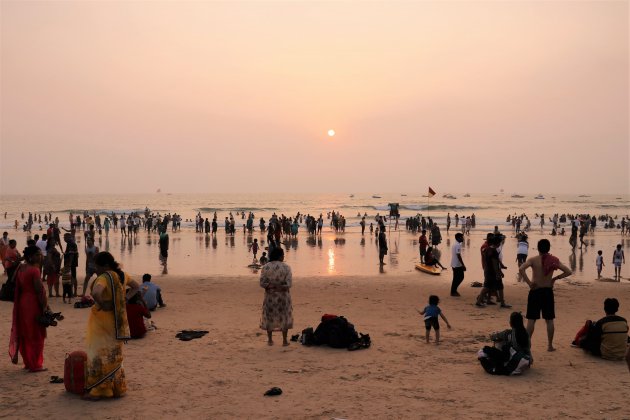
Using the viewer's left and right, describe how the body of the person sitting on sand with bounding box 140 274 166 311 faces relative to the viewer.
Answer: facing away from the viewer and to the right of the viewer

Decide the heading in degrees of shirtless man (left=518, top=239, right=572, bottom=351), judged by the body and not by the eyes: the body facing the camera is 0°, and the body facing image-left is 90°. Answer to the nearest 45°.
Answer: approximately 180°

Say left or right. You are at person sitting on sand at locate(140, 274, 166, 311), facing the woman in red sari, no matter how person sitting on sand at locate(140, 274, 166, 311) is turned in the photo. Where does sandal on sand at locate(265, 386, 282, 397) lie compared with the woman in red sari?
left

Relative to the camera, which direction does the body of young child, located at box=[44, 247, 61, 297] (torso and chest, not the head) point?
away from the camera

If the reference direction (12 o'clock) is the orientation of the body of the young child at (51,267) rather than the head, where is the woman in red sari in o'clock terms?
The woman in red sari is roughly at 6 o'clock from the young child.

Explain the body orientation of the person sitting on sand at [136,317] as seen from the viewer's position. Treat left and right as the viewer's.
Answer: facing away from the viewer and to the right of the viewer

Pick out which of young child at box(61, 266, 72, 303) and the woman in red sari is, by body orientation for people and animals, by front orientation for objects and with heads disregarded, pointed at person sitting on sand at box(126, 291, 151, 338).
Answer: the woman in red sari

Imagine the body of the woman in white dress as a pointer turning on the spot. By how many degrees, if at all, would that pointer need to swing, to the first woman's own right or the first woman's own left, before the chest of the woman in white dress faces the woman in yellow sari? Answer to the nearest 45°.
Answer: approximately 135° to the first woman's own left

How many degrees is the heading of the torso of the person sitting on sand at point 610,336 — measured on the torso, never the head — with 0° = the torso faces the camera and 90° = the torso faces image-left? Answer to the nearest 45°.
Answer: approximately 135°

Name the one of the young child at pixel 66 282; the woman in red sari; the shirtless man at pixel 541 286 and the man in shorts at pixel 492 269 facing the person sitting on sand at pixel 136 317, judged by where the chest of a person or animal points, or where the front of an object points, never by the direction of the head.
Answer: the woman in red sari

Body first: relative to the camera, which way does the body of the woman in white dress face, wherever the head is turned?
away from the camera

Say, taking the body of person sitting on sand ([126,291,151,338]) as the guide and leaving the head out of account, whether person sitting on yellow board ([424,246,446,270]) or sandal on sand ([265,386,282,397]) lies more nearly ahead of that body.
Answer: the person sitting on yellow board
